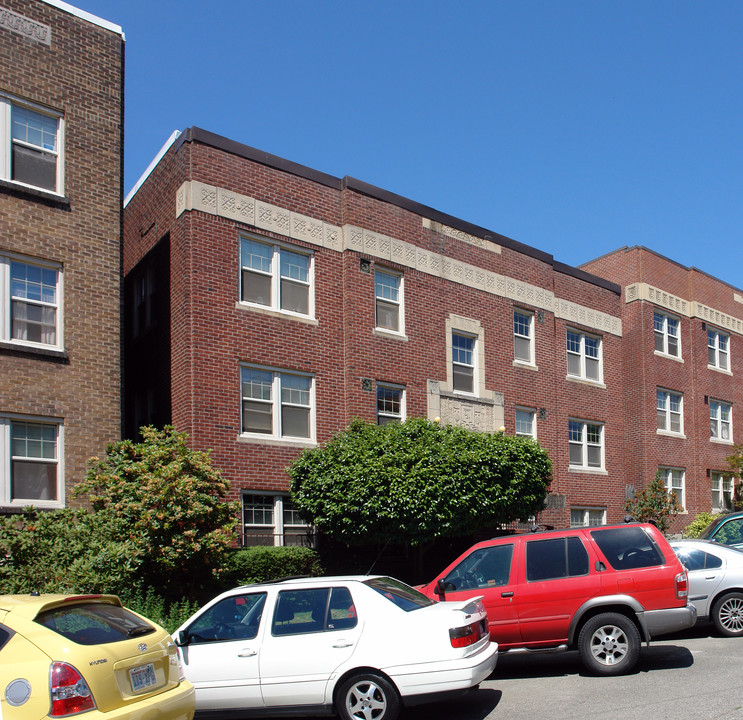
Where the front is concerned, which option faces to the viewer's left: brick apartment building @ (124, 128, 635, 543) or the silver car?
the silver car

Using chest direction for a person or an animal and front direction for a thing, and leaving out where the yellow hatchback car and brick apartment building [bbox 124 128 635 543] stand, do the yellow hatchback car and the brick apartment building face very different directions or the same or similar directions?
very different directions

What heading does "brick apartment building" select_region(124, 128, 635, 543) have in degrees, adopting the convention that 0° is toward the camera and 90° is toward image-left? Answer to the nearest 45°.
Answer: approximately 315°

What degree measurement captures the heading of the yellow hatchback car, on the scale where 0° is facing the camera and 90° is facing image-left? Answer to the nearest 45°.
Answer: approximately 135°

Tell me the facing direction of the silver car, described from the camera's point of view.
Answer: facing to the left of the viewer

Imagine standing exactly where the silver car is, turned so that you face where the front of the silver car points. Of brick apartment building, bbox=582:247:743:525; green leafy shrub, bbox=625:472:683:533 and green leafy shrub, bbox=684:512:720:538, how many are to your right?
3

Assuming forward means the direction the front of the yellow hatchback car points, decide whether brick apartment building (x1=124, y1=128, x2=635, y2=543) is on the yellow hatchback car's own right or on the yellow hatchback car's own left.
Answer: on the yellow hatchback car's own right

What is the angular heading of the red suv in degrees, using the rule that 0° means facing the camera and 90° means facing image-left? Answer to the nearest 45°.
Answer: approximately 90°
